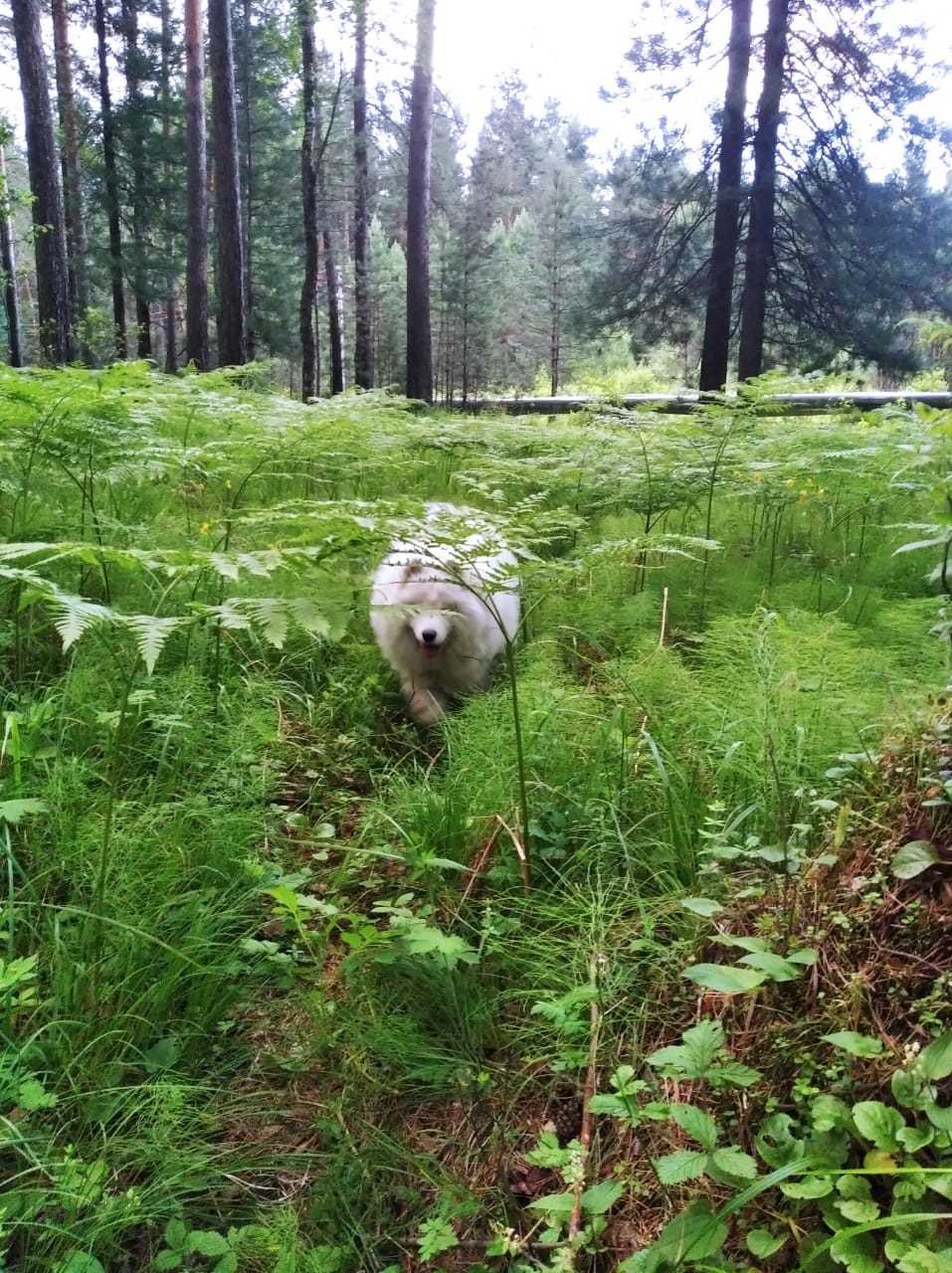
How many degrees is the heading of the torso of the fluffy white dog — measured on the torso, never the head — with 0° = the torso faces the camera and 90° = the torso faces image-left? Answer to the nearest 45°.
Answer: approximately 0°

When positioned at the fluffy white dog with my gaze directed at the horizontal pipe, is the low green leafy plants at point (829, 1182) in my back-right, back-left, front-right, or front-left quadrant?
back-right

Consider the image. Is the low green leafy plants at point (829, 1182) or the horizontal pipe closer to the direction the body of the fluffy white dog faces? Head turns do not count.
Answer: the low green leafy plants

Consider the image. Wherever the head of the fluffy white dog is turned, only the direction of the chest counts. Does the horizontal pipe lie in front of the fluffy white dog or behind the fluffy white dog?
behind

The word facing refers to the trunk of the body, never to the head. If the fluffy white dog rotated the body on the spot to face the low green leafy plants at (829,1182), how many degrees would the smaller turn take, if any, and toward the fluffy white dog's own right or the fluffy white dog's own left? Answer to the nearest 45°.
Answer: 0° — it already faces it
